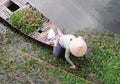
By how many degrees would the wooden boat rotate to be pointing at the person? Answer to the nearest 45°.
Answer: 0° — it already faces them

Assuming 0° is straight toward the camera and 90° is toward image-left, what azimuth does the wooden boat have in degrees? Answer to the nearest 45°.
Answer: approximately 315°
